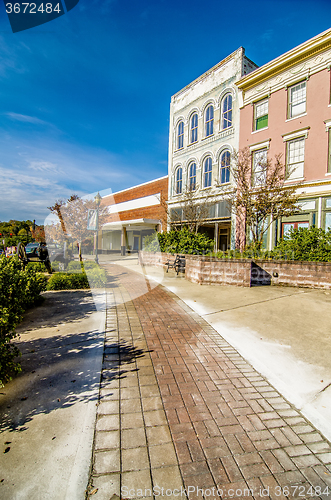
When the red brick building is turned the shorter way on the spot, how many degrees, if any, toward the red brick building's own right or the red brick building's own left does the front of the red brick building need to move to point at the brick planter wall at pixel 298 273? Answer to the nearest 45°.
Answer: approximately 45° to the red brick building's own left

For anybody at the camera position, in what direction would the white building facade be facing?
facing the viewer and to the left of the viewer

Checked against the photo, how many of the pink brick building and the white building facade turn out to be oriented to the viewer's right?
0

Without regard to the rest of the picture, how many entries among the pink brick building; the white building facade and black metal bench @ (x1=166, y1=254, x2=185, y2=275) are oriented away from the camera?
0

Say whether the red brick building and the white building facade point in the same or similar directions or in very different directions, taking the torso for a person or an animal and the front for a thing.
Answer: same or similar directions

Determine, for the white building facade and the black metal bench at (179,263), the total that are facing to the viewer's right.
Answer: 0

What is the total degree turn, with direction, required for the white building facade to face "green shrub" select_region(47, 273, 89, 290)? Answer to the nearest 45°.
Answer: approximately 45° to its left

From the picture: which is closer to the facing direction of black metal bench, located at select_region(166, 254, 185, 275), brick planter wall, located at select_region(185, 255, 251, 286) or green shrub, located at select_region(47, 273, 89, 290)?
the green shrub

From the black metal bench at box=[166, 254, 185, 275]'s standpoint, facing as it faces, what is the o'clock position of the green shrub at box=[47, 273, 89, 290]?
The green shrub is roughly at 12 o'clock from the black metal bench.

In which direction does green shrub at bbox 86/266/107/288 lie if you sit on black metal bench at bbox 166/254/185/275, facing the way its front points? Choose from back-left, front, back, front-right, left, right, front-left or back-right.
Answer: front

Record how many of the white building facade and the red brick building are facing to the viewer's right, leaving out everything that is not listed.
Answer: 0

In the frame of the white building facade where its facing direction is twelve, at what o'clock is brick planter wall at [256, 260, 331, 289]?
The brick planter wall is roughly at 10 o'clock from the white building facade.

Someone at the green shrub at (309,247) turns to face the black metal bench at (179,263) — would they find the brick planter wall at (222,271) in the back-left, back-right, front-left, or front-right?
front-left
